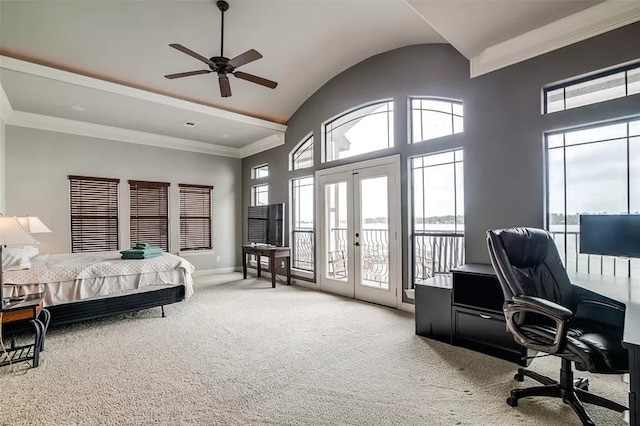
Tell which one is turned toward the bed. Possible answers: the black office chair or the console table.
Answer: the console table

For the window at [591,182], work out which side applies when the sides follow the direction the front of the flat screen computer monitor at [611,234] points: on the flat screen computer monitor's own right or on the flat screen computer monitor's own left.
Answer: on the flat screen computer monitor's own right

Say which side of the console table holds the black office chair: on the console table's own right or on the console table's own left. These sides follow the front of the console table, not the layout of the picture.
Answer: on the console table's own left

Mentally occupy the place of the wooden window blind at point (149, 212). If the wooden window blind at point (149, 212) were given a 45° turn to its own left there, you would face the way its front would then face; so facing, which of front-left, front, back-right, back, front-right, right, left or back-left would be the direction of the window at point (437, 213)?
front

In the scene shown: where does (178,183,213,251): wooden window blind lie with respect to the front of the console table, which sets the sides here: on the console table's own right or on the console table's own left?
on the console table's own right

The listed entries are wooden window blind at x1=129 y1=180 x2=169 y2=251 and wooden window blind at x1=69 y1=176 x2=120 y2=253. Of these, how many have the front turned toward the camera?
2

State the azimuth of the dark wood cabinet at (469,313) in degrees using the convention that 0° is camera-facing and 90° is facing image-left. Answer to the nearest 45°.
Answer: approximately 45°

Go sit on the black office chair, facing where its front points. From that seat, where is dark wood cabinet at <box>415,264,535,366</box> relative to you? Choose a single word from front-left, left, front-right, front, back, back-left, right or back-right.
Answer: back

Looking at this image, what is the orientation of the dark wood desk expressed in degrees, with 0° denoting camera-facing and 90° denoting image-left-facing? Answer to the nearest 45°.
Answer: approximately 45°

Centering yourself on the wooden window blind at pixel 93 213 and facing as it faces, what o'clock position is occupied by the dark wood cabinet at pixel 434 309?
The dark wood cabinet is roughly at 11 o'clock from the wooden window blind.

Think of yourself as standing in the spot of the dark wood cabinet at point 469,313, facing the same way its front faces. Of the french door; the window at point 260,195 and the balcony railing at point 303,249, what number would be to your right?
3

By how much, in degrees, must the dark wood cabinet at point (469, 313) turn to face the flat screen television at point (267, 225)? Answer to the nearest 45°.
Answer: approximately 90° to its right

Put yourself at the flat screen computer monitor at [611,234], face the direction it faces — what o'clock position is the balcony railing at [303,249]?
The balcony railing is roughly at 2 o'clock from the flat screen computer monitor.

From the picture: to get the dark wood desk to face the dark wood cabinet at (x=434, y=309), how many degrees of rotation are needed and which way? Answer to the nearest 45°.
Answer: approximately 90° to its right

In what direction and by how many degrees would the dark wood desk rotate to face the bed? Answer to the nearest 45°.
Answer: approximately 45° to its right

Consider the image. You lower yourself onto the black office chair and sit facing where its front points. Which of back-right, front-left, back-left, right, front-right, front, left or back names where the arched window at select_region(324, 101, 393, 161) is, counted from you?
back
